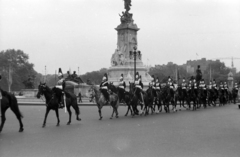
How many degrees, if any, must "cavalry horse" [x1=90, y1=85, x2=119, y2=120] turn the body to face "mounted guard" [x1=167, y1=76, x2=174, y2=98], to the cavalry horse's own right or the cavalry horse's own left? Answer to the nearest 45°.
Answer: approximately 135° to the cavalry horse's own right

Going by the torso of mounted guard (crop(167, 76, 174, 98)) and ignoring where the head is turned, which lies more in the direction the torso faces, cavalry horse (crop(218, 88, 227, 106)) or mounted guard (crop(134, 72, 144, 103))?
the mounted guard

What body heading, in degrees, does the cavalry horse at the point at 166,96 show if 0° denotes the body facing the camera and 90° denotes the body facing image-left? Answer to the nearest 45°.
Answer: approximately 45°

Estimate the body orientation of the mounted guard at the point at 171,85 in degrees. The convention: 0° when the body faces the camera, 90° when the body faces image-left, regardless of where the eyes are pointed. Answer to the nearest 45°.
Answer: approximately 45°

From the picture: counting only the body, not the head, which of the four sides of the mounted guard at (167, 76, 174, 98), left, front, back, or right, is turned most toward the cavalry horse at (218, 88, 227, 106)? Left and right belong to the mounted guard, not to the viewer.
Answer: back

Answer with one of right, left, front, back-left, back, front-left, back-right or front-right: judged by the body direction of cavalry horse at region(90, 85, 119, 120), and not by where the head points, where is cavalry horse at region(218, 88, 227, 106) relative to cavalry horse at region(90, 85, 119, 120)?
back-right

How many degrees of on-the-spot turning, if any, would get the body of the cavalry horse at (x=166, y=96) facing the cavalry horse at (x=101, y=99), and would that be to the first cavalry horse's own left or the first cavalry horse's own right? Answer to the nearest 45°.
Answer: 0° — it already faces it

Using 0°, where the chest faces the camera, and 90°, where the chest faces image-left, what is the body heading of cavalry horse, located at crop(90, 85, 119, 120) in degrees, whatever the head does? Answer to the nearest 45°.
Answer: approximately 90°

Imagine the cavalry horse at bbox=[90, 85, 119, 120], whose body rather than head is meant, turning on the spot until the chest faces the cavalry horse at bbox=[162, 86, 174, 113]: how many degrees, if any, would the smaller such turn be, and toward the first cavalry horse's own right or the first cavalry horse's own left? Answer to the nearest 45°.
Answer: approximately 135° to the first cavalry horse's own right
